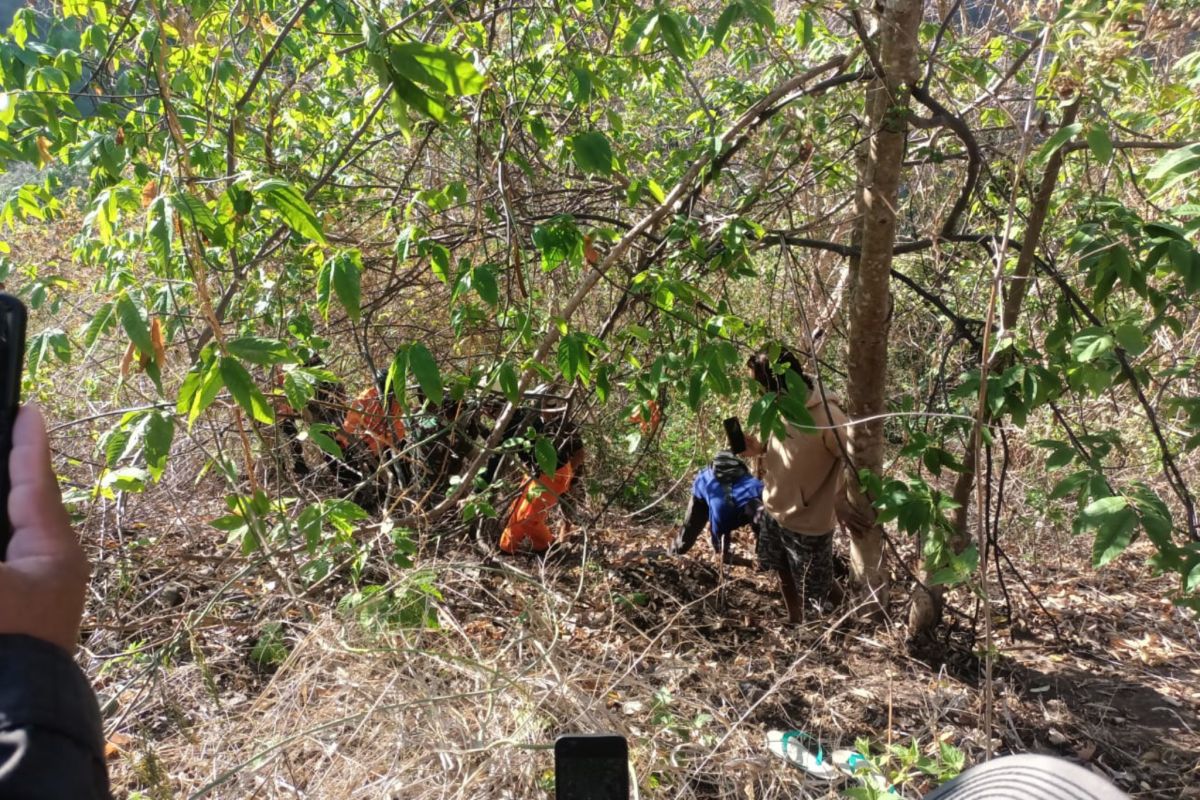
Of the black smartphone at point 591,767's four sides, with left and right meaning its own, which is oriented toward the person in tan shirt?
back

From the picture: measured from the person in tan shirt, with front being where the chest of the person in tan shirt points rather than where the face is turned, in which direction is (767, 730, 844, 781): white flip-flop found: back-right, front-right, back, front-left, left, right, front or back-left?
back-left

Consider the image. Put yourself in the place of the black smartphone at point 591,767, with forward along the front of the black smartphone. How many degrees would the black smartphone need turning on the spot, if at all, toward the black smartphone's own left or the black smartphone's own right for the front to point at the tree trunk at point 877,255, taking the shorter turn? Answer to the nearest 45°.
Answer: approximately 135° to the black smartphone's own left

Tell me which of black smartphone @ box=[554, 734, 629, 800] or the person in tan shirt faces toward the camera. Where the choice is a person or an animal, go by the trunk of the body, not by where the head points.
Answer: the black smartphone

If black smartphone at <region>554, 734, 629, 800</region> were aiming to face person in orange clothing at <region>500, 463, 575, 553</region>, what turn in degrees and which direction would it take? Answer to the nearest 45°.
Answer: approximately 180°

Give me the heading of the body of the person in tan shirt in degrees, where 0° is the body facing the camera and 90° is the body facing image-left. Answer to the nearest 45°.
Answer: approximately 135°

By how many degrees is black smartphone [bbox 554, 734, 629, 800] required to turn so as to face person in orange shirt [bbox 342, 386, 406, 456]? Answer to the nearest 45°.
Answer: approximately 135° to its right

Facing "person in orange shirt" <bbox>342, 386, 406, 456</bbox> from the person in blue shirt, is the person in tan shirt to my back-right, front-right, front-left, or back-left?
back-left

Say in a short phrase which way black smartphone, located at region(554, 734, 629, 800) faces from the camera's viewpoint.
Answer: facing the viewer

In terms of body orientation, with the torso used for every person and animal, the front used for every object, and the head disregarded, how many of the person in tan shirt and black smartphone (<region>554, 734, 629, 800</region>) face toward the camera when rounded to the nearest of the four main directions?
1

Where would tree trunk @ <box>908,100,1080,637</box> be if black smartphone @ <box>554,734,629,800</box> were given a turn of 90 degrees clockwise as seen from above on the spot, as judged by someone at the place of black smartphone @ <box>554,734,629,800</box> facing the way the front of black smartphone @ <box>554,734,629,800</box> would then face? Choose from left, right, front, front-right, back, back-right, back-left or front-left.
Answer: back-right

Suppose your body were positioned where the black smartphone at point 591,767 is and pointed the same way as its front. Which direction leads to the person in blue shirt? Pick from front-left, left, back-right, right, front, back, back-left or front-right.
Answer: back

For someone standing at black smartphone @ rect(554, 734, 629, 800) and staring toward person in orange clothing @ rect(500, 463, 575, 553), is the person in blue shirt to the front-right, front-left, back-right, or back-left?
front-right
